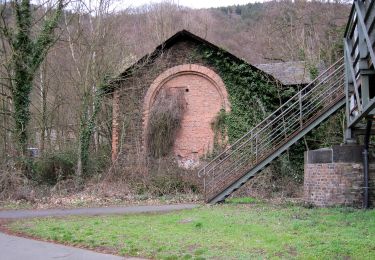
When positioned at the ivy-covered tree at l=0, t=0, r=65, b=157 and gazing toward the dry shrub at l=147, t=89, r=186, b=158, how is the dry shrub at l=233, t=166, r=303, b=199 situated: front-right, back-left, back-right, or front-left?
front-right

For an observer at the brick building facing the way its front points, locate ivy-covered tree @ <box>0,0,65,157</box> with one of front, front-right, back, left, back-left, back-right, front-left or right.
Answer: front-right

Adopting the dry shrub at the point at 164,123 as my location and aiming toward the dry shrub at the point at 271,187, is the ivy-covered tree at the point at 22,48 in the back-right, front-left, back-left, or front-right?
back-right

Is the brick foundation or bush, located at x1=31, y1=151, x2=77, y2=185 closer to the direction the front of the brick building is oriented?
the brick foundation

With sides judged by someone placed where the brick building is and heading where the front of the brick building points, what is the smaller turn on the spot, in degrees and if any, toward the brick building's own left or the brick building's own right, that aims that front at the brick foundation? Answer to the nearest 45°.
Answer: approximately 45° to the brick building's own left

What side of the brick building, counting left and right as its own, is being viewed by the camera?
front

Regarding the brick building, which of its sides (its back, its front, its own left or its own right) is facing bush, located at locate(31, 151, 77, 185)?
right

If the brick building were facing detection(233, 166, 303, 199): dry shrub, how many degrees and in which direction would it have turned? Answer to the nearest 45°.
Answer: approximately 45° to its left

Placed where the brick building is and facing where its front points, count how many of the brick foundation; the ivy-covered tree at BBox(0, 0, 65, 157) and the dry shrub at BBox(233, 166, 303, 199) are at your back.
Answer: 0
